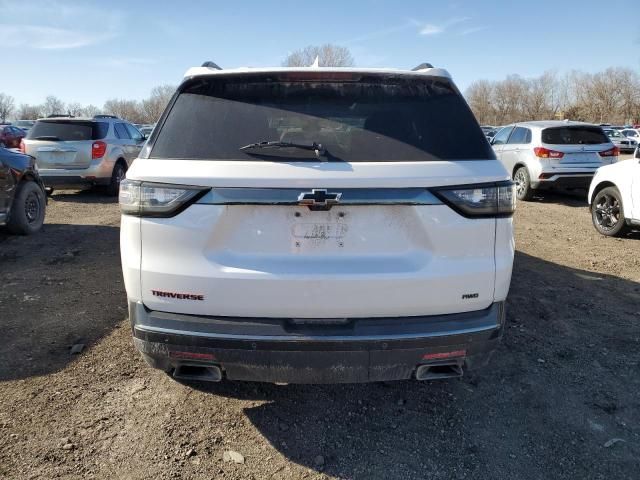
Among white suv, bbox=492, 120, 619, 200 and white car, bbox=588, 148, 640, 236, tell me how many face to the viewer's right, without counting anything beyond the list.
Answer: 0

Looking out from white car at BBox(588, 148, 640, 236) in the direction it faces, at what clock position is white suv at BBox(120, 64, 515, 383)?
The white suv is roughly at 8 o'clock from the white car.

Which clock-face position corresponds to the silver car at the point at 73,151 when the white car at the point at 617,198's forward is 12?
The silver car is roughly at 10 o'clock from the white car.

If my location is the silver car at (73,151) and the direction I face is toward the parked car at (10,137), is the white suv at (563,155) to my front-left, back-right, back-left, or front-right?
back-right

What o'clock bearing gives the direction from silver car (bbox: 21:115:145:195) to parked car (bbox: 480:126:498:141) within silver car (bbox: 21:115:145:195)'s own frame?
The parked car is roughly at 1 o'clock from the silver car.

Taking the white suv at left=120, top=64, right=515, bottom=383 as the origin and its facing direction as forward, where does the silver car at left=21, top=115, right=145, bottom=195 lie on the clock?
The silver car is roughly at 11 o'clock from the white suv.

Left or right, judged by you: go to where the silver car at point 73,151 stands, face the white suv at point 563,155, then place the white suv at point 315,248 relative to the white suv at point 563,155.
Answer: right

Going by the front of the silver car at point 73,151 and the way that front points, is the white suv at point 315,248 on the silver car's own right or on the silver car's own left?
on the silver car's own right

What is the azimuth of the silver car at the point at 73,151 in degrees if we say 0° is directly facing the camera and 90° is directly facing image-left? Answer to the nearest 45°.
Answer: approximately 225°

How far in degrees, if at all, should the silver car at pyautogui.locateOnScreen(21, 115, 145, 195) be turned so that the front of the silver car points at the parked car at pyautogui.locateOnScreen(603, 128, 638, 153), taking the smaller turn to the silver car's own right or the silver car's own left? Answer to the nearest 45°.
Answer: approximately 45° to the silver car's own right

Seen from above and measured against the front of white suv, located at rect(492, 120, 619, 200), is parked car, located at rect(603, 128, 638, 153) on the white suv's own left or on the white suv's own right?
on the white suv's own right

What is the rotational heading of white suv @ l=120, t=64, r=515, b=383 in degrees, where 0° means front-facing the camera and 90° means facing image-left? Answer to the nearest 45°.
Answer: approximately 180°
